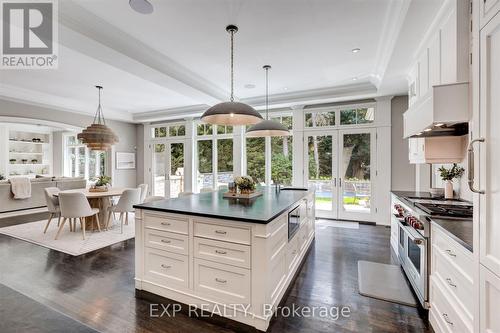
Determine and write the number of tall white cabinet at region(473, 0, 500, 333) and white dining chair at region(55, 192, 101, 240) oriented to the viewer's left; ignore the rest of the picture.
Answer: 1

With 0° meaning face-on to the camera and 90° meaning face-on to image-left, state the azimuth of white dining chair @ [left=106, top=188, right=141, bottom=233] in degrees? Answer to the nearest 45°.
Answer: approximately 135°

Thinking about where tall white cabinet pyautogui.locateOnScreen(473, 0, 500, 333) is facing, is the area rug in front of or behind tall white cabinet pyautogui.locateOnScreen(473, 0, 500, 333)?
in front

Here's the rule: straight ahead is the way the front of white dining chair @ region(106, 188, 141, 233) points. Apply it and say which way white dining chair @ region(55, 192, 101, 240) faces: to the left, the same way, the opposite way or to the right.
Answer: to the right

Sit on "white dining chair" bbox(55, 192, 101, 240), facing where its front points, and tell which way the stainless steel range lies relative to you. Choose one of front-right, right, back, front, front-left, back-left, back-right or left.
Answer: right

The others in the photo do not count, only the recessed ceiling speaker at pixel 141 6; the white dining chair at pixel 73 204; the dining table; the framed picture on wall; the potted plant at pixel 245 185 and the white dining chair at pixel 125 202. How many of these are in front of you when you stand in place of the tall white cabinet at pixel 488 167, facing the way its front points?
6

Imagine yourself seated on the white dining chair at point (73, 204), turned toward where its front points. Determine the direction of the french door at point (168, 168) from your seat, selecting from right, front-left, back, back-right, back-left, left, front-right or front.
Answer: front

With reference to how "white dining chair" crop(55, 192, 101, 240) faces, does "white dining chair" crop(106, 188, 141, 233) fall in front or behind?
in front

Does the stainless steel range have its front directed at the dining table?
yes

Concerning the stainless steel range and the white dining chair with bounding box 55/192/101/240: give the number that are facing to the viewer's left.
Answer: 1

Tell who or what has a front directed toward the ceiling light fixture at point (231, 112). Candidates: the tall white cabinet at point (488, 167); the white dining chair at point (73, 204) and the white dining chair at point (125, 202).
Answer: the tall white cabinet

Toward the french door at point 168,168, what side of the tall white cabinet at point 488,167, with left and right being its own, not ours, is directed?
front

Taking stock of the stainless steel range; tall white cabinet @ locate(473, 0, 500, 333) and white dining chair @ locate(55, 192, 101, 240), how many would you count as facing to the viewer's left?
2

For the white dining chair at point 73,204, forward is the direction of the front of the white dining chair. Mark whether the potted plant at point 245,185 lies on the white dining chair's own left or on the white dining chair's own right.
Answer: on the white dining chair's own right

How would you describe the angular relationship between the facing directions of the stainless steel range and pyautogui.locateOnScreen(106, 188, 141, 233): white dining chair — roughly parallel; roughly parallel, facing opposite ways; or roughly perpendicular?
roughly parallel

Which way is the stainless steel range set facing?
to the viewer's left

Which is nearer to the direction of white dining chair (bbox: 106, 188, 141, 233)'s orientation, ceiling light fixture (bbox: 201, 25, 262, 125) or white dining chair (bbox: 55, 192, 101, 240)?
the white dining chair

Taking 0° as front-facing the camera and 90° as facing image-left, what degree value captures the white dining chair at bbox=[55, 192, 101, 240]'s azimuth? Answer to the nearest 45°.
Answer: approximately 225°

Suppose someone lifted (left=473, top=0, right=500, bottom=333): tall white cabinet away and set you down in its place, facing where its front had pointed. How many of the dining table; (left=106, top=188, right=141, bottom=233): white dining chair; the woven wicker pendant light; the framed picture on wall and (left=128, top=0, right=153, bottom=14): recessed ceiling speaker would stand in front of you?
5

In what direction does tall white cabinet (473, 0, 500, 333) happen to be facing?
to the viewer's left
